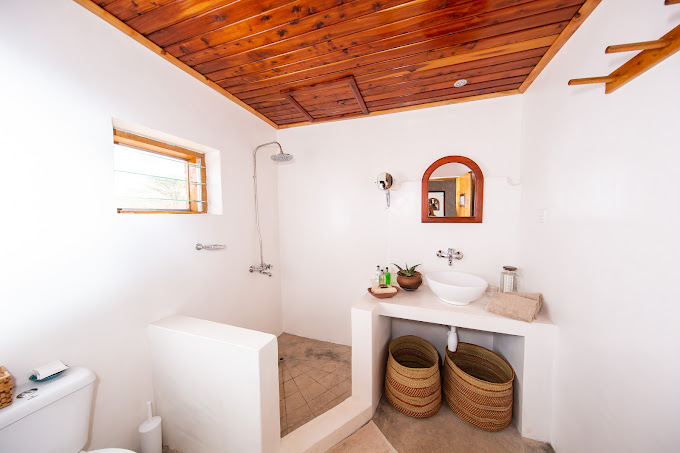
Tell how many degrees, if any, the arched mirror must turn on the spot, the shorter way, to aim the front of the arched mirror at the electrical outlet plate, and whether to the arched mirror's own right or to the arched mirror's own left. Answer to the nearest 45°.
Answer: approximately 45° to the arched mirror's own left

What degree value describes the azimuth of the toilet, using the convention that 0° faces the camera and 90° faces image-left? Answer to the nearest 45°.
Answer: approximately 315°

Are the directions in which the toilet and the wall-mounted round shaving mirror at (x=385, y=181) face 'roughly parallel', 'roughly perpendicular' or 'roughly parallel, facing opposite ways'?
roughly perpendicular

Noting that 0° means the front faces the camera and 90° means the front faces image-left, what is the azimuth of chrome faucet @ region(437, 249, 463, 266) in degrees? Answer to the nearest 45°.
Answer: approximately 0°

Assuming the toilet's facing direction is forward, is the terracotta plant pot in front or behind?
in front

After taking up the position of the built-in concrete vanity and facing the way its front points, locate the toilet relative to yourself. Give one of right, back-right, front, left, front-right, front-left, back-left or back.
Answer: front-right

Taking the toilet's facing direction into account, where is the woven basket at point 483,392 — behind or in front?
in front

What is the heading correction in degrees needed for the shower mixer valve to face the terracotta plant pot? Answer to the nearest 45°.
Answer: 0° — it already faces it

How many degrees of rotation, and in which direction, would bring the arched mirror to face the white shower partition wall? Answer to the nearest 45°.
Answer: approximately 45° to its right

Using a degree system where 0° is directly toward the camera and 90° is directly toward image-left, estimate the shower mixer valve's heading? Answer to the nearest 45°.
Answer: approximately 315°

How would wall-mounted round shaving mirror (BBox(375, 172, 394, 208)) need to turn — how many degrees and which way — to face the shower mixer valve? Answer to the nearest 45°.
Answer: approximately 90° to its right
